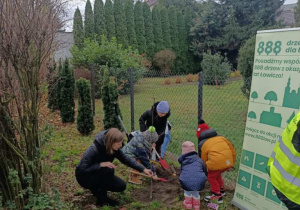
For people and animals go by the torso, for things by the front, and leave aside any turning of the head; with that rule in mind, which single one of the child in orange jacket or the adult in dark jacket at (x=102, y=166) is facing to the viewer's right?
the adult in dark jacket

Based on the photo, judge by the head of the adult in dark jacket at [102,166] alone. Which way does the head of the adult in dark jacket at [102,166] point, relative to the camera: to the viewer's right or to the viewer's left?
to the viewer's right

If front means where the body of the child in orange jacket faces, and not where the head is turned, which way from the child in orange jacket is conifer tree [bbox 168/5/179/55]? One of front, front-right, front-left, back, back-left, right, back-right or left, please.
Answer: right

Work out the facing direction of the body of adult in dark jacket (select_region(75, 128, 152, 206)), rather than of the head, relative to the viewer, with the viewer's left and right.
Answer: facing to the right of the viewer

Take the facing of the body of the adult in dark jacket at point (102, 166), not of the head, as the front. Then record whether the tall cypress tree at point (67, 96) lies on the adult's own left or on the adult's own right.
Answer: on the adult's own left

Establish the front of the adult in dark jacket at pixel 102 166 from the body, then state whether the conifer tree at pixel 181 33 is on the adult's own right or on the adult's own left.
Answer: on the adult's own left

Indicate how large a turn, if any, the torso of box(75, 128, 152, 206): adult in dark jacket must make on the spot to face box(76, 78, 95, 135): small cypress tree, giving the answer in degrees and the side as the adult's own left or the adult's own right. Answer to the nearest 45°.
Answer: approximately 90° to the adult's own left

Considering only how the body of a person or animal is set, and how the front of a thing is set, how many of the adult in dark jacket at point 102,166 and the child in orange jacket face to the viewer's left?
1

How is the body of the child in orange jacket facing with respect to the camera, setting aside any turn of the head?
to the viewer's left

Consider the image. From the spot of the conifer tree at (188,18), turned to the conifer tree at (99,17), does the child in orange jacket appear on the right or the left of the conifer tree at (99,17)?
left

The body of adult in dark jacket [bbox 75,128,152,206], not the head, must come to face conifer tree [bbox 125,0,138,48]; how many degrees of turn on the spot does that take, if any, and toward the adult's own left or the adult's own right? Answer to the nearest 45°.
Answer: approximately 90° to the adult's own left
